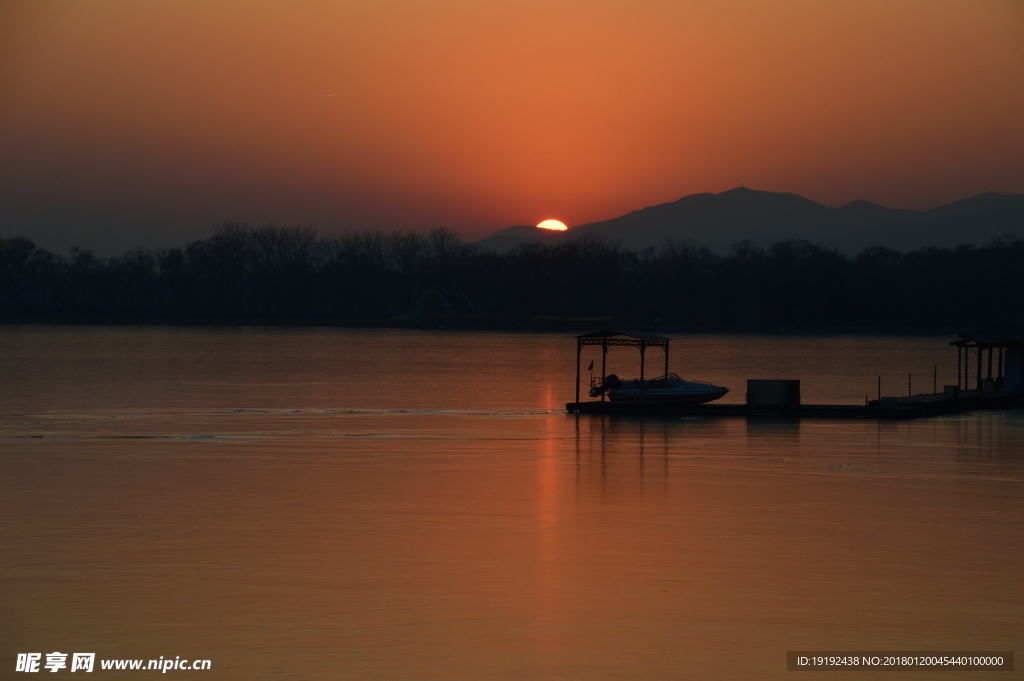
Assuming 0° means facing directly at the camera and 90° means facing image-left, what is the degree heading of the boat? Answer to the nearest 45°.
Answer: approximately 270°
